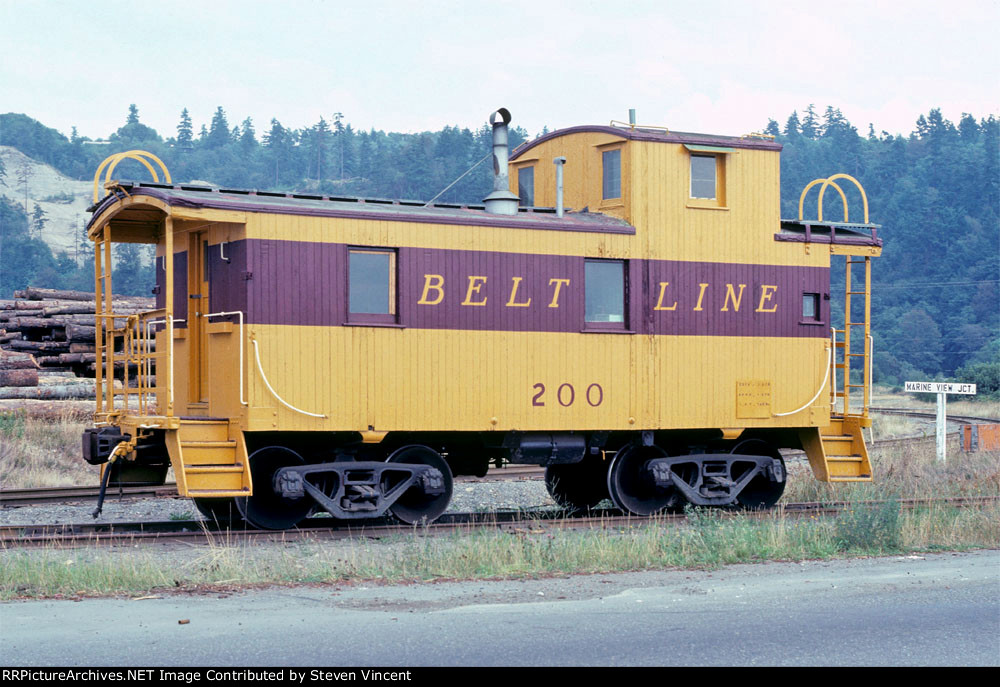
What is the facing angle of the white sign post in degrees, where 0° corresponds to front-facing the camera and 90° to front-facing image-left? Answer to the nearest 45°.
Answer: approximately 0°

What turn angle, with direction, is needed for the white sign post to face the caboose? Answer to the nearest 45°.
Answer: approximately 45° to its right

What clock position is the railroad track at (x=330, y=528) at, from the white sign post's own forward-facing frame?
The railroad track is roughly at 1 o'clock from the white sign post.
